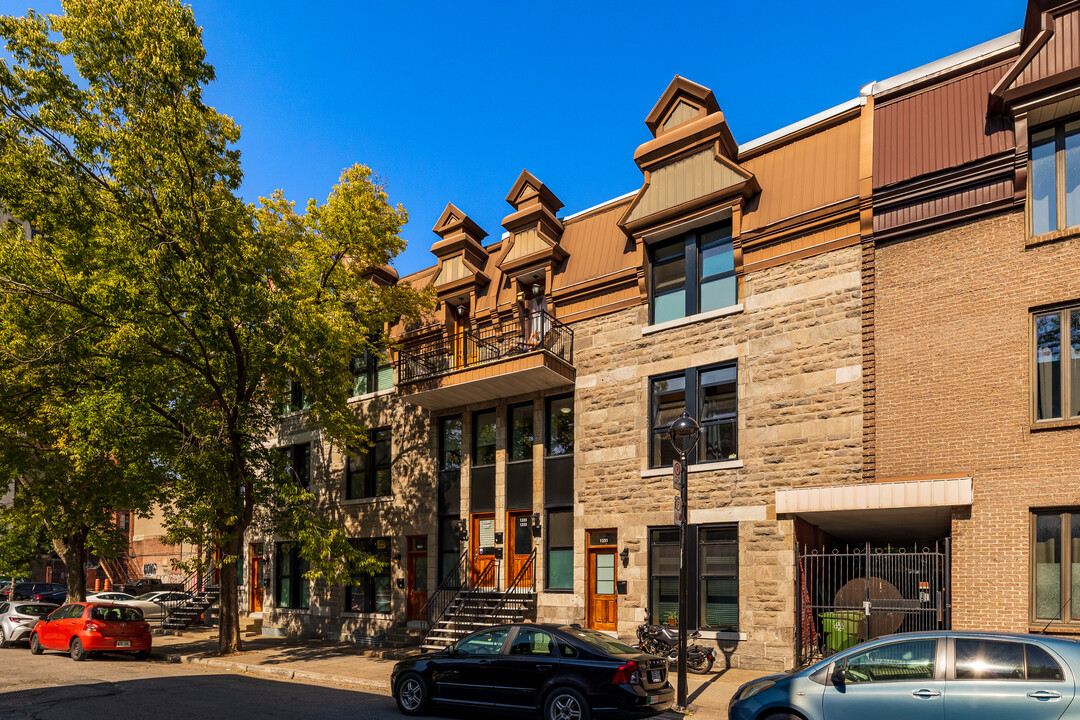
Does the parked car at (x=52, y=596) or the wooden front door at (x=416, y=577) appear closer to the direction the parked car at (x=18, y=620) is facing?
the parked car

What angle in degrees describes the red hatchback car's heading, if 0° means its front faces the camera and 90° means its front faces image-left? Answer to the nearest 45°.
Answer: approximately 135°

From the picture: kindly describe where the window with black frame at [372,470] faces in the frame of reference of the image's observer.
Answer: facing the viewer and to the left of the viewer

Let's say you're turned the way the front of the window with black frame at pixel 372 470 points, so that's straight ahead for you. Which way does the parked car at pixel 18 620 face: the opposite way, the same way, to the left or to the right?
to the right

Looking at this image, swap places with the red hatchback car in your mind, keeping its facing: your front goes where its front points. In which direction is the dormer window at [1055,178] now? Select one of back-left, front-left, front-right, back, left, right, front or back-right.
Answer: back

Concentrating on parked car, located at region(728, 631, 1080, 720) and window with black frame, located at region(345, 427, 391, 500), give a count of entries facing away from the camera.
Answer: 0

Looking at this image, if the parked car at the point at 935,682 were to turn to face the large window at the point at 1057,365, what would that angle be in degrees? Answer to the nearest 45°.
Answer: approximately 90° to its right

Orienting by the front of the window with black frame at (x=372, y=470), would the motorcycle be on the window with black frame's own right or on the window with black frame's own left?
on the window with black frame's own left

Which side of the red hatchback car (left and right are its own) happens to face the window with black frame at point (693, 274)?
back

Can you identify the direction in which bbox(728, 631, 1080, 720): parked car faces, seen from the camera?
facing to the left of the viewer

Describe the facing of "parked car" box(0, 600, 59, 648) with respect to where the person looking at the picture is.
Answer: facing away from the viewer and to the left of the viewer

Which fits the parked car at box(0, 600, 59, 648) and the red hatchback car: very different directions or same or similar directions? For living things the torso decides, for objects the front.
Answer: same or similar directions

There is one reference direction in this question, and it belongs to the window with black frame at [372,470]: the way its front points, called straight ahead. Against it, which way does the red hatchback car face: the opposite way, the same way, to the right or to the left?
to the right
